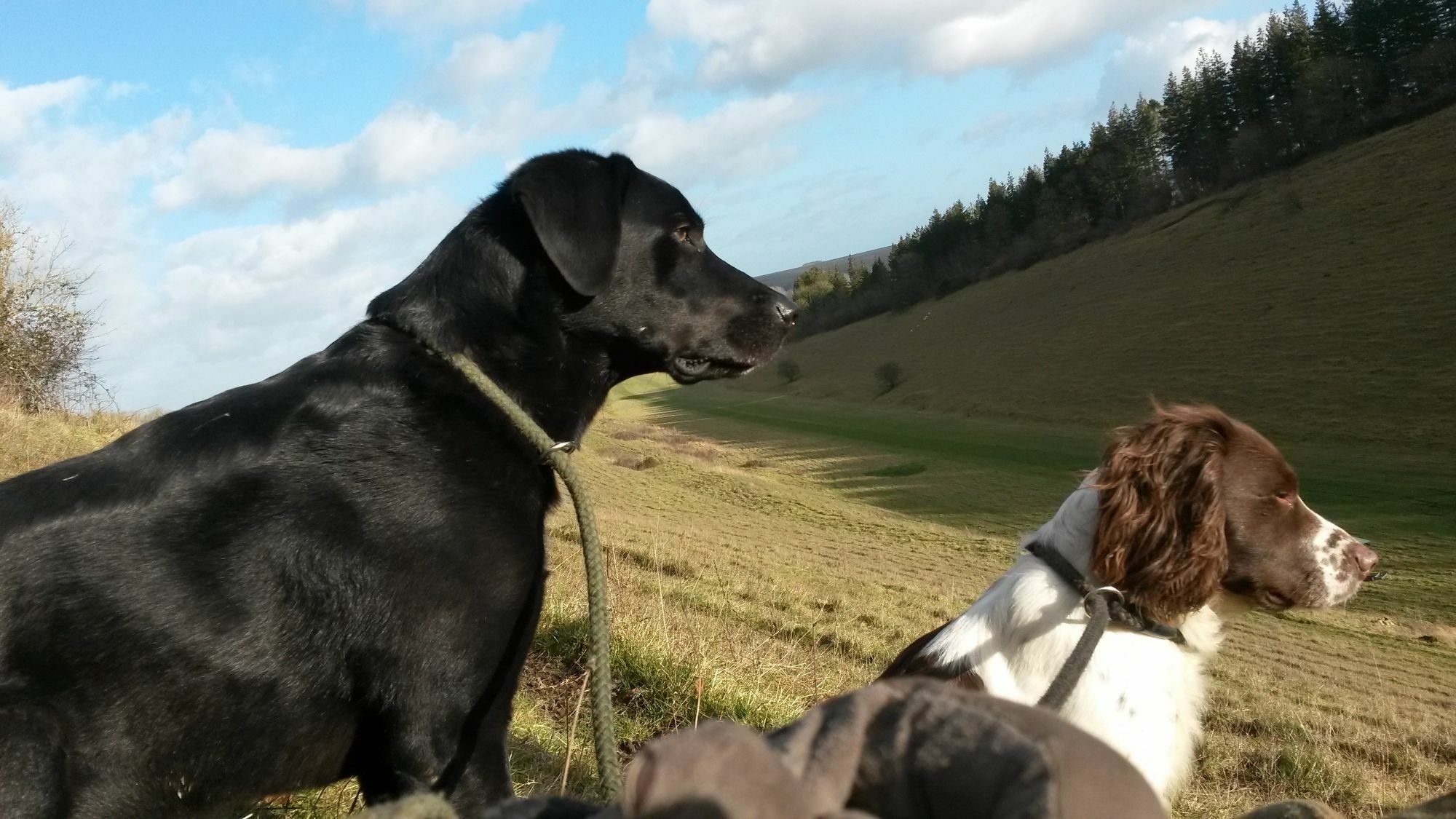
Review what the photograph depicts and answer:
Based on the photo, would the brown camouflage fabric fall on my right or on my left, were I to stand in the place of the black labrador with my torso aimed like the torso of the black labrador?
on my right

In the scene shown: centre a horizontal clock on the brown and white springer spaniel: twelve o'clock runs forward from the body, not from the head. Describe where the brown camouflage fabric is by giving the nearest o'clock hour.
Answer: The brown camouflage fabric is roughly at 3 o'clock from the brown and white springer spaniel.

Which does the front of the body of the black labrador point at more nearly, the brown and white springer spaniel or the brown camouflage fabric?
the brown and white springer spaniel

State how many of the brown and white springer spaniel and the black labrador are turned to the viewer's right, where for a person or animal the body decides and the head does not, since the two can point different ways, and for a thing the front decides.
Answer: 2

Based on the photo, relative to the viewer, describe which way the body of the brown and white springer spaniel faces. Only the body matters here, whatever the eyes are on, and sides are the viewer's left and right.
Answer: facing to the right of the viewer

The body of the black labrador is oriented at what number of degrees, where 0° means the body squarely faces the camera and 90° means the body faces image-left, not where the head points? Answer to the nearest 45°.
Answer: approximately 270°

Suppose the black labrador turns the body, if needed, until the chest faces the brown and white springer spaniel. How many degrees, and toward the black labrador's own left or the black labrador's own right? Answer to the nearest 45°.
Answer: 0° — it already faces it

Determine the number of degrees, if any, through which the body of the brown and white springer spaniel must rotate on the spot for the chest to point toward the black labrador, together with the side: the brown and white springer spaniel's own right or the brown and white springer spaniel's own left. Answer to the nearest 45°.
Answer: approximately 135° to the brown and white springer spaniel's own right
